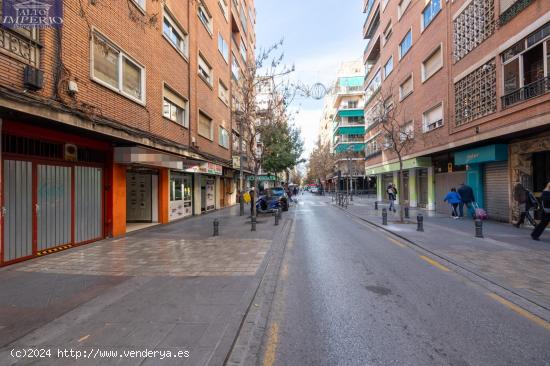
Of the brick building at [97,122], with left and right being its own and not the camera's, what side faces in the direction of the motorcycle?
left

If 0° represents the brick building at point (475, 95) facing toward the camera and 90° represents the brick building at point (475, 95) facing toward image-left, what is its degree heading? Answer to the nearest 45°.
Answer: approximately 45°

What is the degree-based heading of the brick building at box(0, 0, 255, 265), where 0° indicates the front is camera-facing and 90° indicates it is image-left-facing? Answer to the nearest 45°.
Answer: approximately 315°

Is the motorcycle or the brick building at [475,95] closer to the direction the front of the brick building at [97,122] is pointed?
the brick building
